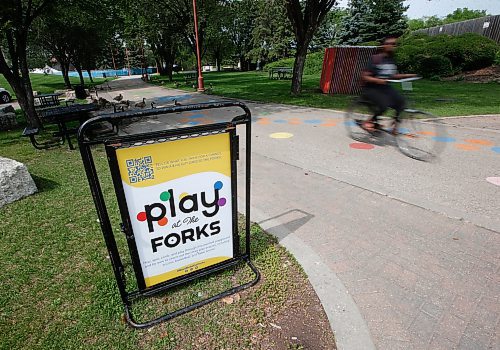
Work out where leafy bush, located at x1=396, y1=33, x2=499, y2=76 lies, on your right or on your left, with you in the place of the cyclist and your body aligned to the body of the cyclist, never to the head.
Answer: on your left

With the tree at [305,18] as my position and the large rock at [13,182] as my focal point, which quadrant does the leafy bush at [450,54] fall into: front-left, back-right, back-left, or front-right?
back-left

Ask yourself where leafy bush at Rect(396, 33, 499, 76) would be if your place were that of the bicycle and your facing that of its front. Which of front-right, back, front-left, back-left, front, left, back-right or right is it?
back-left

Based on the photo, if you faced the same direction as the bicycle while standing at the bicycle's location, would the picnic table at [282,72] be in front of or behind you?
behind

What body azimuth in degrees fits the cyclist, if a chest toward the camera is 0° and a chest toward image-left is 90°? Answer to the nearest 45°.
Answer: approximately 315°

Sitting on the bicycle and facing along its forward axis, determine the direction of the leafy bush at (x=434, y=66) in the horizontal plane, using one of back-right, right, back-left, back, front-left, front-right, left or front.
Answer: back-left

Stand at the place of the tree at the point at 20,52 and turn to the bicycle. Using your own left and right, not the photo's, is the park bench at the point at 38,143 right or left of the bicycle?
right
